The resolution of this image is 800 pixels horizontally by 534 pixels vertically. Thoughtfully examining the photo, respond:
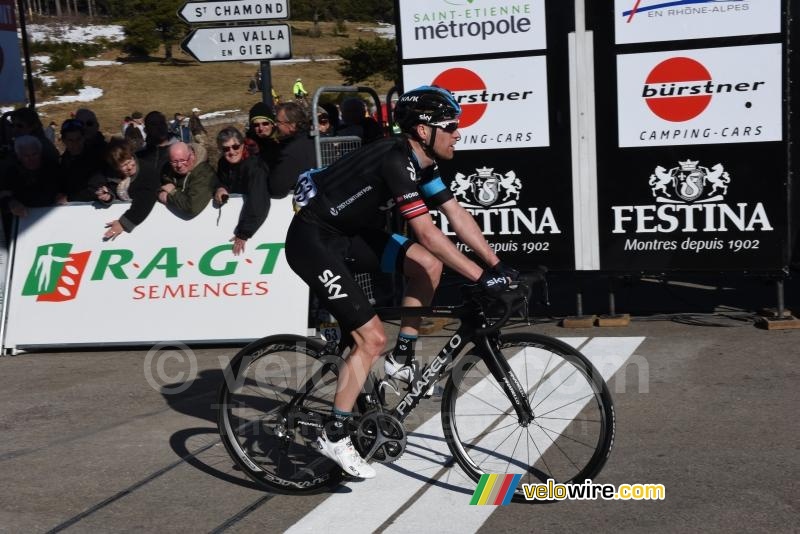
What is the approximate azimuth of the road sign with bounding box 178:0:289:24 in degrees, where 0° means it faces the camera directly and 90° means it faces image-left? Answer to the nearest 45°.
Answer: approximately 0°

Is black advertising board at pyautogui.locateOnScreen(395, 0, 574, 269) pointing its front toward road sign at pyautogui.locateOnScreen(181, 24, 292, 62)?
no

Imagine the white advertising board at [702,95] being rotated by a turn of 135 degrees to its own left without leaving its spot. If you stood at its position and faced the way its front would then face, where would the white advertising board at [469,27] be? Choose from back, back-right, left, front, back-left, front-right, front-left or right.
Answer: back-left

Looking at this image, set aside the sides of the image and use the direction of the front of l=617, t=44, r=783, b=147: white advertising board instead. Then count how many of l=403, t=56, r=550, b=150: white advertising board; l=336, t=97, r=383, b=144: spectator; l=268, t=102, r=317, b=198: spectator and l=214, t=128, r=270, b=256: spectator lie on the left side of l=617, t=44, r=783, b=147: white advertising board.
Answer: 0

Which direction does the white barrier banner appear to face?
toward the camera

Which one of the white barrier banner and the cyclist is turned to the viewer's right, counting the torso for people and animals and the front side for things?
the cyclist

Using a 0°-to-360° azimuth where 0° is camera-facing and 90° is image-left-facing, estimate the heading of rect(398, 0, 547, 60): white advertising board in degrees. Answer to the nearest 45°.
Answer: approximately 0°

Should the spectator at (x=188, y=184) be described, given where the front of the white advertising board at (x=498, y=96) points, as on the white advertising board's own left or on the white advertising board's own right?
on the white advertising board's own right

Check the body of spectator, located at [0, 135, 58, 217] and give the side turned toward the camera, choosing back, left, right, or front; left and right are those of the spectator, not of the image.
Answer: front

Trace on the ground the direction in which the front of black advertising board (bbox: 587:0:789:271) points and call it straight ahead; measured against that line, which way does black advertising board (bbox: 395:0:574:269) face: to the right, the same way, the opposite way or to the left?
the same way

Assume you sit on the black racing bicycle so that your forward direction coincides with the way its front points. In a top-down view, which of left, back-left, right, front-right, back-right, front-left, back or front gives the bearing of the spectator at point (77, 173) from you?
back-left

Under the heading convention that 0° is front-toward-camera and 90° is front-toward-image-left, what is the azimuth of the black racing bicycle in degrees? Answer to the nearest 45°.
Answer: approximately 270°

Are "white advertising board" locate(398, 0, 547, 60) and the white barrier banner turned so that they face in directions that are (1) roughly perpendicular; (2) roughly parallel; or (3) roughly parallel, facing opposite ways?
roughly parallel

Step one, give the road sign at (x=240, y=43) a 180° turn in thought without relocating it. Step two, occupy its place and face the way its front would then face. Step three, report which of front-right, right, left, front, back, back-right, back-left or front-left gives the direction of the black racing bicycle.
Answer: back

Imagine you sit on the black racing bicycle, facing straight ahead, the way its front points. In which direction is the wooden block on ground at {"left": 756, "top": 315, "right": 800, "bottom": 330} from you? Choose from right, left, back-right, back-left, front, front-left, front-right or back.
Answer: front-left

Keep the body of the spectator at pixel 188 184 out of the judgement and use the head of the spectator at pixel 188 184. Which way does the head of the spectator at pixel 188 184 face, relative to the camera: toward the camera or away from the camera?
toward the camera

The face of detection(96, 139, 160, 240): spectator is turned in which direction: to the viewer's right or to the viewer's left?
to the viewer's right

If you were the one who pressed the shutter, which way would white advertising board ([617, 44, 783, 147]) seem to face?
facing the viewer

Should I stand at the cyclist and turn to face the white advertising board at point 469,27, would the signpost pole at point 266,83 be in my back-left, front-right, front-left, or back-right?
front-left

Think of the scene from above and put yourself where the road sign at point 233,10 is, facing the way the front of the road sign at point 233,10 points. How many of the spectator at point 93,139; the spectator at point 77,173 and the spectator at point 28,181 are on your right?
3
